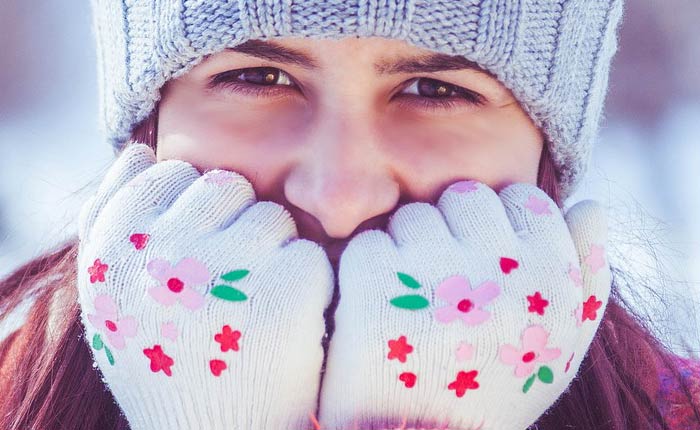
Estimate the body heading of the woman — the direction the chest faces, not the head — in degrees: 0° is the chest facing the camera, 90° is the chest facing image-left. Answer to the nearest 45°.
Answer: approximately 0°
